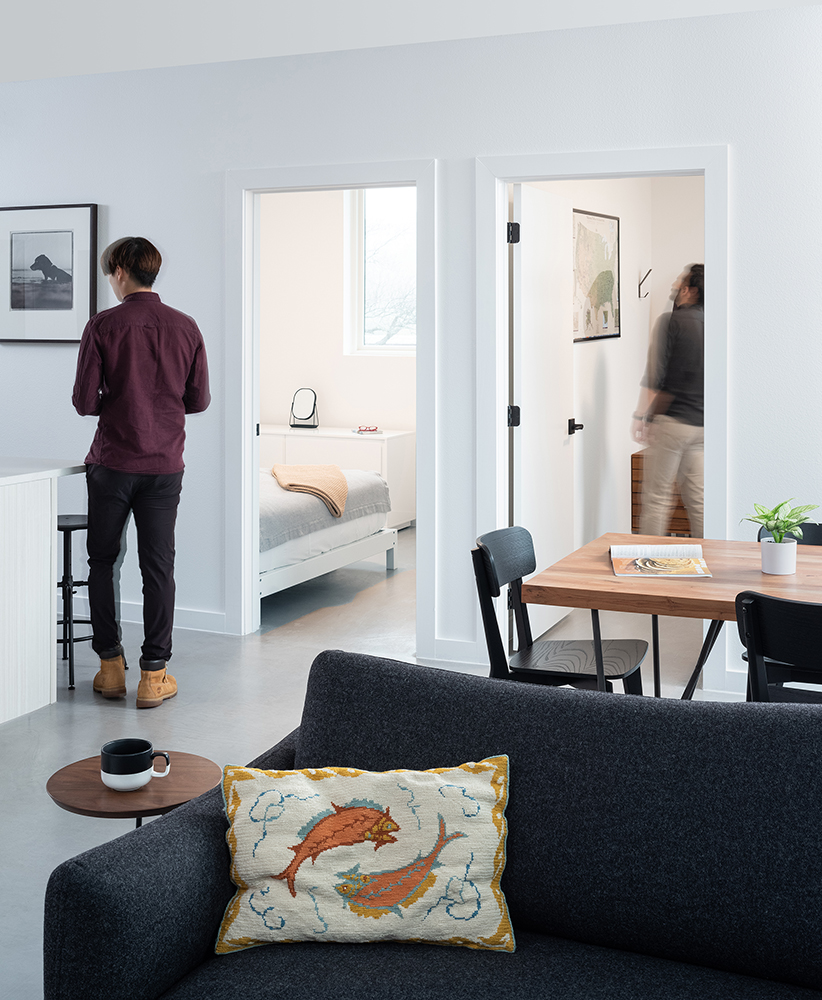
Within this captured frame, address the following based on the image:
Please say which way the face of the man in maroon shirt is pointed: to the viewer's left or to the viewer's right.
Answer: to the viewer's left

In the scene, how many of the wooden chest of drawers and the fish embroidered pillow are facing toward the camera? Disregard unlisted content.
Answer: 2

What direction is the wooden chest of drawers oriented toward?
toward the camera

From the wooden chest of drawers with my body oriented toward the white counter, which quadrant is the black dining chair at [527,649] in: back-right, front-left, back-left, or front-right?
front-left

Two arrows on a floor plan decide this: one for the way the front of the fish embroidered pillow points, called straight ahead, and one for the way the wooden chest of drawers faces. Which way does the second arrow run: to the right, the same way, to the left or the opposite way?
the same way

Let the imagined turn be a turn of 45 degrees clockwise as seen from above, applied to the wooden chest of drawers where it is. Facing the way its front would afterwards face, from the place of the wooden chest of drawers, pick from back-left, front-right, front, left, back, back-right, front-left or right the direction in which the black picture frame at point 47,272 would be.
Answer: front

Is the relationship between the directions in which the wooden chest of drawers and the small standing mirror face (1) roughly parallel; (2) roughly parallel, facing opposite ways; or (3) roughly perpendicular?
roughly parallel

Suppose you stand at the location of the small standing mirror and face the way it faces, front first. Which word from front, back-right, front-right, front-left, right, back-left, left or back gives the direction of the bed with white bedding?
front

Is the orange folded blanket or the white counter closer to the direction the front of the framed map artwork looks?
the white counter

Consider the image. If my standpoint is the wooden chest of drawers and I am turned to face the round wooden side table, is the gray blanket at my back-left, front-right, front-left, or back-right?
front-right

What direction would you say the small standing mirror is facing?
toward the camera

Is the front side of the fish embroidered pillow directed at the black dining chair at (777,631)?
no

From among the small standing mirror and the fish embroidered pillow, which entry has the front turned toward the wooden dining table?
the small standing mirror

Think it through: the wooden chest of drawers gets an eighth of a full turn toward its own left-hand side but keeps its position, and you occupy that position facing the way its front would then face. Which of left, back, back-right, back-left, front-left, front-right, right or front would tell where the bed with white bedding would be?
right

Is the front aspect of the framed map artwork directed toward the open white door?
no

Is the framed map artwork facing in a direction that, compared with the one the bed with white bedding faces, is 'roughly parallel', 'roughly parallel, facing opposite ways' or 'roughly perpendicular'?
roughly parallel

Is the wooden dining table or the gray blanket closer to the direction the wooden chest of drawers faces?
the wooden dining table
